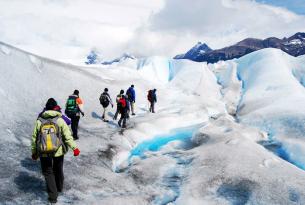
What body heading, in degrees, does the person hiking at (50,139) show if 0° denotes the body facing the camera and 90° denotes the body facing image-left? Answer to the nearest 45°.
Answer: approximately 180°
